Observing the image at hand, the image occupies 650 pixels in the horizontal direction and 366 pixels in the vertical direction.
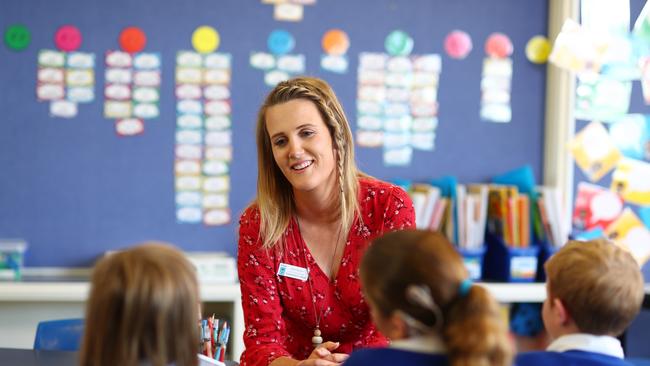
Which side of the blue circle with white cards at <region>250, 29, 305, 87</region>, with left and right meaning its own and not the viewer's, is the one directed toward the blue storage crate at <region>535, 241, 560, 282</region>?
left

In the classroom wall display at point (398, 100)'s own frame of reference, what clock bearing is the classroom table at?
The classroom table is roughly at 1 o'clock from the classroom wall display.

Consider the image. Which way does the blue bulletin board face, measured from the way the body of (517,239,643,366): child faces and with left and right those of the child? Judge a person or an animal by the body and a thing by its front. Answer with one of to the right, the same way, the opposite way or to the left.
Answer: the opposite way

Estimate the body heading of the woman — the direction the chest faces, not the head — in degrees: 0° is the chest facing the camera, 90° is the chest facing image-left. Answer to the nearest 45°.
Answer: approximately 0°

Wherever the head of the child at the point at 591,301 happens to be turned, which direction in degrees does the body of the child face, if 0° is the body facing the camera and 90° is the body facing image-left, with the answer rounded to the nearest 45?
approximately 135°

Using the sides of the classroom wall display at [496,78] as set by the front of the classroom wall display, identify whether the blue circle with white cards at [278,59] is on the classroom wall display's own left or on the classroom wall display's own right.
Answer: on the classroom wall display's own right

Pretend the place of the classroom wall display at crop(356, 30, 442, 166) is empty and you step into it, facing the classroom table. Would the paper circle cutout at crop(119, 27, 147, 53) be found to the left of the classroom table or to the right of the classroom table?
right

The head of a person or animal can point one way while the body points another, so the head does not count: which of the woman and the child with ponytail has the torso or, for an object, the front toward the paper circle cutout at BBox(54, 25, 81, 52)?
the child with ponytail
